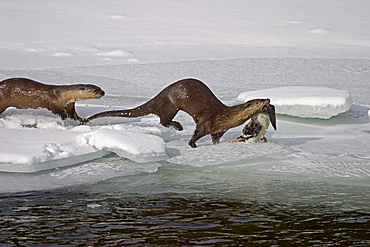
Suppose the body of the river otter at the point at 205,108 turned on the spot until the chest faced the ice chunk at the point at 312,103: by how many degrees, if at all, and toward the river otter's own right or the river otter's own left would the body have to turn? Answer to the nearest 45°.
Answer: approximately 45° to the river otter's own left

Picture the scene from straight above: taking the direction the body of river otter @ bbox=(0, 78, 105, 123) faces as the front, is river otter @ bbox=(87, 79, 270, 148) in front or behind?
in front

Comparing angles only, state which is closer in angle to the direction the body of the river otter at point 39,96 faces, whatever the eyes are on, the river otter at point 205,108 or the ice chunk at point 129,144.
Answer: the river otter

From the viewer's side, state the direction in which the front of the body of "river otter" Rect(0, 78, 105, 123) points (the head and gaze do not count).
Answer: to the viewer's right

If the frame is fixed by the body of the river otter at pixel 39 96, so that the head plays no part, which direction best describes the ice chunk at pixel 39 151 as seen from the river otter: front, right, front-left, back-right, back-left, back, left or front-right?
right

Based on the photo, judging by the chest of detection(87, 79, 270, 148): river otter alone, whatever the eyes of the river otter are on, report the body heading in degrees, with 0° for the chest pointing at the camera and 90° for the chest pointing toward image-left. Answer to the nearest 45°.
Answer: approximately 270°

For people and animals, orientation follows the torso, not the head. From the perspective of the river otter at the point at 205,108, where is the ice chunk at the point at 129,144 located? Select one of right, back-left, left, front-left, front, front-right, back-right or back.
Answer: back-right

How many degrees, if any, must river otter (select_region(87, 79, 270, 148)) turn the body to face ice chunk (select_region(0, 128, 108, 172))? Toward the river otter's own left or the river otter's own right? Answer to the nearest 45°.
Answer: approximately 135° to the river otter's own right

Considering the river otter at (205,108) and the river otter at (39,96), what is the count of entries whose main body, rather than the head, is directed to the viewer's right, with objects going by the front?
2
